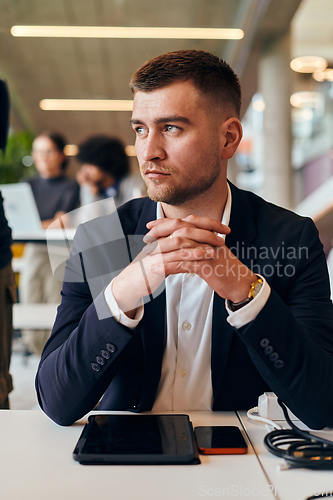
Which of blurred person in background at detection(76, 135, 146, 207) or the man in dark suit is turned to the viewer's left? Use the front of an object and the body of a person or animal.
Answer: the blurred person in background

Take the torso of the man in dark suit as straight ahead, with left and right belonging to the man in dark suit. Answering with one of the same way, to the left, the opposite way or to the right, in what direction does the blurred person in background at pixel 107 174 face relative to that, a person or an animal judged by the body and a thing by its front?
the same way

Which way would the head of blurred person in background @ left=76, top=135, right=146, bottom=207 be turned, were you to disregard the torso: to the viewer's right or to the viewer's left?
to the viewer's left

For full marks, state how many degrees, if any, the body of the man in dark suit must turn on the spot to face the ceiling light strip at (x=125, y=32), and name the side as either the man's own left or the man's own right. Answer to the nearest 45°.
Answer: approximately 180°

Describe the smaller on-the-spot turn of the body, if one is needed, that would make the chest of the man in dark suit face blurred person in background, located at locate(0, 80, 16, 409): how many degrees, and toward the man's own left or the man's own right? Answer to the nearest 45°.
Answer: approximately 135° to the man's own right

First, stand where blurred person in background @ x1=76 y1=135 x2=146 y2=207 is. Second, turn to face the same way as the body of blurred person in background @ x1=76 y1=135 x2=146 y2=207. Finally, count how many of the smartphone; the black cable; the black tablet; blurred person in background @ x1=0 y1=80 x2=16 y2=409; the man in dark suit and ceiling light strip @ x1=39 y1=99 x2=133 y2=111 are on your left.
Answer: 5

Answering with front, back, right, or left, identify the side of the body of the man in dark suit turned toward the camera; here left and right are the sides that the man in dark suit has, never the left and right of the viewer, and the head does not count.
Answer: front

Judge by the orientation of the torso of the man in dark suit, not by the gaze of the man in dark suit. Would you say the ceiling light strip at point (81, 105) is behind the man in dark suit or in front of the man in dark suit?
behind
